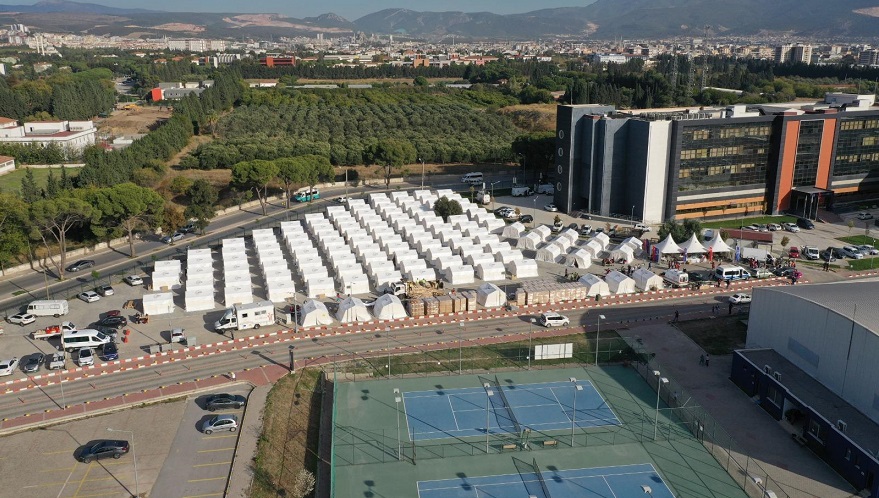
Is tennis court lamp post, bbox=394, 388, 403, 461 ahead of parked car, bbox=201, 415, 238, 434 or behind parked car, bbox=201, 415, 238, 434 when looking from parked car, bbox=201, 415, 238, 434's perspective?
behind

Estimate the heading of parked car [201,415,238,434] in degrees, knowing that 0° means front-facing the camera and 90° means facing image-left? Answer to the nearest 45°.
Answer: approximately 90°

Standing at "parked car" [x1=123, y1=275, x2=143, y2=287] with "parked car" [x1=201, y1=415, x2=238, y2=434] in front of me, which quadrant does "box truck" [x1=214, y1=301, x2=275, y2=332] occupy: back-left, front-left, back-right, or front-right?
front-left

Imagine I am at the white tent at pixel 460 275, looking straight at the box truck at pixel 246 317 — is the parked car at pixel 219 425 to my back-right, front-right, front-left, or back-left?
front-left

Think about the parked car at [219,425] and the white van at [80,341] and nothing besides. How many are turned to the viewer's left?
1

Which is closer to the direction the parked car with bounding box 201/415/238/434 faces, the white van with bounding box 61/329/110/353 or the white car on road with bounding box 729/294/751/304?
the white van

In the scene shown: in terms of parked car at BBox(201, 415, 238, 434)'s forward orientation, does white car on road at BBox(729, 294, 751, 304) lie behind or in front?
behind

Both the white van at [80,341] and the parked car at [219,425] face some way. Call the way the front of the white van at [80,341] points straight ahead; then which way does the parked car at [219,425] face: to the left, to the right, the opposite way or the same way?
the opposite way

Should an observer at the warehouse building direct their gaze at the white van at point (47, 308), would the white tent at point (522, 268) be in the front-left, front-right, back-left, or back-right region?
front-right
